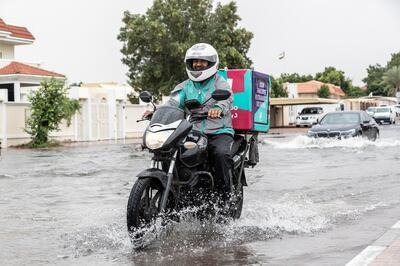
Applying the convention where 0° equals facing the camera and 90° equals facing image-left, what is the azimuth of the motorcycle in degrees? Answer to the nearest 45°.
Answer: approximately 45°

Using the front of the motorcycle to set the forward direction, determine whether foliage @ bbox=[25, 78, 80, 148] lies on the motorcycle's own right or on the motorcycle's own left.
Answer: on the motorcycle's own right

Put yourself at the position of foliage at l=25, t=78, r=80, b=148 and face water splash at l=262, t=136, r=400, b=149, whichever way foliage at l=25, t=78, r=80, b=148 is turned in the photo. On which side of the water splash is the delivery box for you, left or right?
right
